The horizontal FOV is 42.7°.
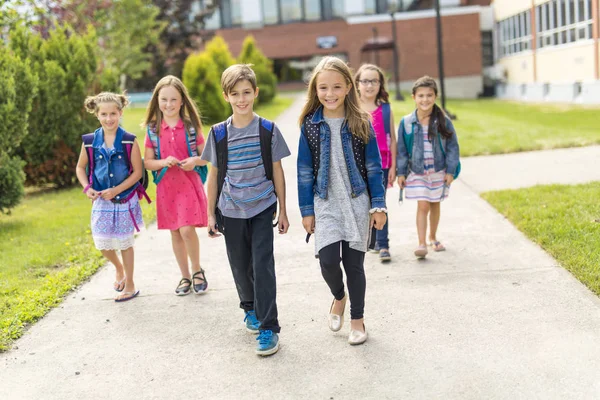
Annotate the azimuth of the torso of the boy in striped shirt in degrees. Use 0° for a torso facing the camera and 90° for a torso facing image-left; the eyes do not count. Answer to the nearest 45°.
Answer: approximately 0°

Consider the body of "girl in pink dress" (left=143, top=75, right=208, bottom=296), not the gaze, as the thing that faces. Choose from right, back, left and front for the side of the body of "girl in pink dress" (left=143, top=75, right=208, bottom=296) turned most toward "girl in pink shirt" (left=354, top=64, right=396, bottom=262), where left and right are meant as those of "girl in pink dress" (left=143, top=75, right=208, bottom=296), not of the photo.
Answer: left

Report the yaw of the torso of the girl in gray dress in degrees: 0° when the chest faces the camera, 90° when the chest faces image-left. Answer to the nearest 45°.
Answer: approximately 0°

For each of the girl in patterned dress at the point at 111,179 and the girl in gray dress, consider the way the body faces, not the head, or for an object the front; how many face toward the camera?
2

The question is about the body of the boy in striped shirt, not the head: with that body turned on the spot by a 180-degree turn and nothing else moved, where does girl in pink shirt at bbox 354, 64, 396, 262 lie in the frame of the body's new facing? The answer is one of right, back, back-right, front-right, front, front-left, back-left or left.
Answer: front-right

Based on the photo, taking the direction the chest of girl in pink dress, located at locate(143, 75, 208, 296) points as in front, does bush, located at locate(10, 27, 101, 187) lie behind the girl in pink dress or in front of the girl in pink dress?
behind
